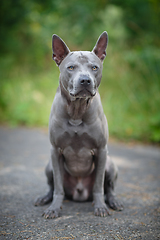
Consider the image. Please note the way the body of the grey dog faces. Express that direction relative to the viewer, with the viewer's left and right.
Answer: facing the viewer
